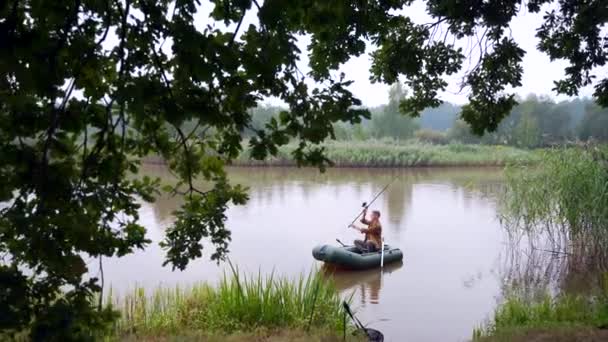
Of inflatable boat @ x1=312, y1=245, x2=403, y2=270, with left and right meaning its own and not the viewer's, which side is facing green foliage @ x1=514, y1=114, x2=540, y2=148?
right

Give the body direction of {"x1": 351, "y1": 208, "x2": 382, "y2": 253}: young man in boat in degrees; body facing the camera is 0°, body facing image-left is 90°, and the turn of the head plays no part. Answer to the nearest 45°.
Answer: approximately 90°

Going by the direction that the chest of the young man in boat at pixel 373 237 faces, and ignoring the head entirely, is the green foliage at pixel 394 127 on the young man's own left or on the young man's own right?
on the young man's own right

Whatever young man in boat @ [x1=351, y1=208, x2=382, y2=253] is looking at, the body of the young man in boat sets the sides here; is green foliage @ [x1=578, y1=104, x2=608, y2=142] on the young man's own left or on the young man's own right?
on the young man's own right

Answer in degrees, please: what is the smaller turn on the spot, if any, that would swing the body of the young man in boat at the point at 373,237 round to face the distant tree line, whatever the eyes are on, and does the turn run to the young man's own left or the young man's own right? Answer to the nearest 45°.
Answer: approximately 90° to the young man's own right

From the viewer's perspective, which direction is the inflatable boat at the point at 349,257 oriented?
to the viewer's left

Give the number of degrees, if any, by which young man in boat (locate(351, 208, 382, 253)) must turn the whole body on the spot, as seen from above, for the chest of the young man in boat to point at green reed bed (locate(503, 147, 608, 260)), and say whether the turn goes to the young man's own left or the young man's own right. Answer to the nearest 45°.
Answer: approximately 135° to the young man's own left

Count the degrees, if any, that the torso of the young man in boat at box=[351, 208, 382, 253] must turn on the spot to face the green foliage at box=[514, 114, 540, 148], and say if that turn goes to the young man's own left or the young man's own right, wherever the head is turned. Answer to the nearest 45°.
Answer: approximately 90° to the young man's own right
